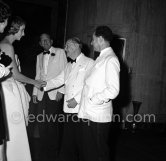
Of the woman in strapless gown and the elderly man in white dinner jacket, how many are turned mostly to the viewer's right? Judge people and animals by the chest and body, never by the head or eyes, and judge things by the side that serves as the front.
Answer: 1

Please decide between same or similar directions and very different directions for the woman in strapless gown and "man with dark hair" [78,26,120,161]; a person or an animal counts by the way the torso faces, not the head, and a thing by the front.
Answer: very different directions

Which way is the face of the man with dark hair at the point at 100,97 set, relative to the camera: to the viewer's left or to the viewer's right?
to the viewer's left

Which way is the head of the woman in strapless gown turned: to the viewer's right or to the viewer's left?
to the viewer's right

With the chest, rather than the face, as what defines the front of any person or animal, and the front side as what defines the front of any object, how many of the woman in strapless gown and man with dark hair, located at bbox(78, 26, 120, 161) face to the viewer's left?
1

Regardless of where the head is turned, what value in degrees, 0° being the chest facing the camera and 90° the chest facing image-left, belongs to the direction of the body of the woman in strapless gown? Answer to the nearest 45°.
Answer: approximately 270°

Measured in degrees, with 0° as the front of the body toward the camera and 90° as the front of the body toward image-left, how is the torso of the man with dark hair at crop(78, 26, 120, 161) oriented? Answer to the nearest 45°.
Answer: approximately 90°

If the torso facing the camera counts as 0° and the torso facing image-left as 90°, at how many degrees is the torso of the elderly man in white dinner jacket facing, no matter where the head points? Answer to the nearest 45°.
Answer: approximately 45°

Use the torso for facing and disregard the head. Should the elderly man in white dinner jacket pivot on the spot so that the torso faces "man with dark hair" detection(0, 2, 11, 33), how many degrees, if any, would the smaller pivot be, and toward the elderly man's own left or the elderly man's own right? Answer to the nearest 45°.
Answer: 0° — they already face them
